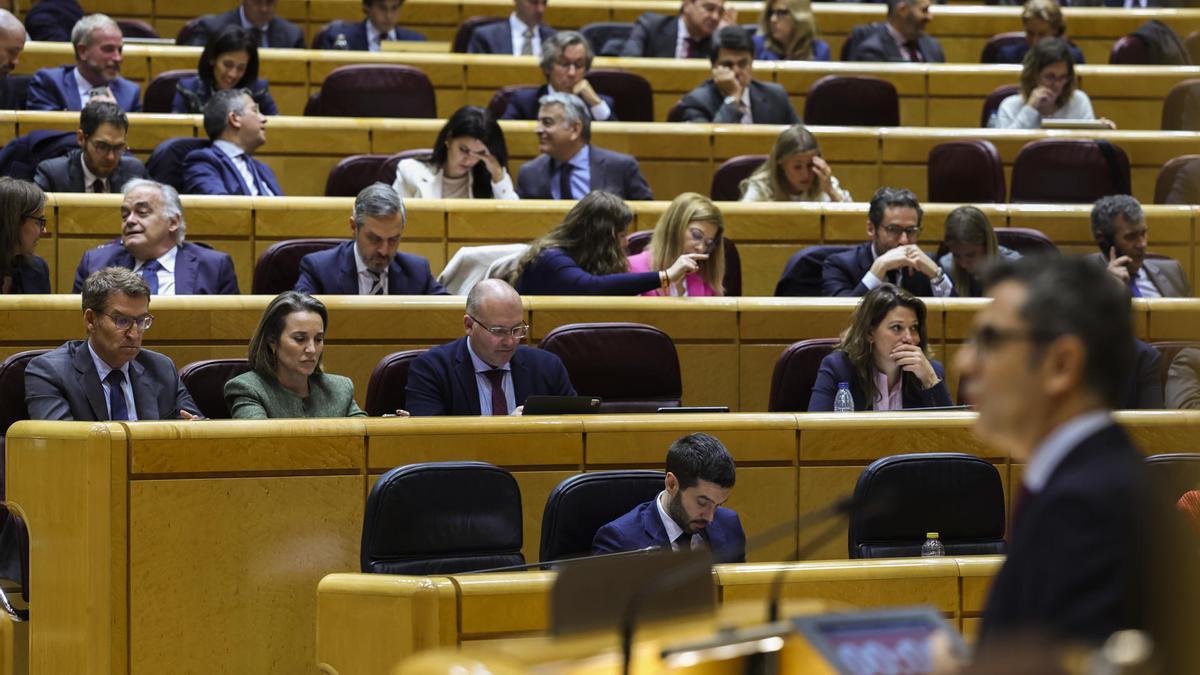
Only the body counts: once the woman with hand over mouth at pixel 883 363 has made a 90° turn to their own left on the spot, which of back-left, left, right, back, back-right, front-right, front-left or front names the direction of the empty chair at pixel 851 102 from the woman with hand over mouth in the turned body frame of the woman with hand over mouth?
front-left

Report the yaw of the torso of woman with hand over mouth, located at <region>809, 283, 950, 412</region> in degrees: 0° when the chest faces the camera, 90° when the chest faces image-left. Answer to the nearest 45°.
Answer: approximately 315°

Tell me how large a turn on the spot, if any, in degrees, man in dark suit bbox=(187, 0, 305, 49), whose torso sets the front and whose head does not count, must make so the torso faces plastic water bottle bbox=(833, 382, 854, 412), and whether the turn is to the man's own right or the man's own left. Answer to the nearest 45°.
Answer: approximately 45° to the man's own left

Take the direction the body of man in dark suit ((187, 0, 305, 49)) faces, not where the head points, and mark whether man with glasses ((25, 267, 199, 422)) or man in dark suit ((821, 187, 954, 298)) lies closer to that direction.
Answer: the man with glasses

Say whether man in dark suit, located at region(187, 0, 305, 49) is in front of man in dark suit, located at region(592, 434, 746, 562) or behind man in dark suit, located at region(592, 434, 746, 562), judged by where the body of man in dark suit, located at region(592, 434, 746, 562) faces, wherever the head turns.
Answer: behind

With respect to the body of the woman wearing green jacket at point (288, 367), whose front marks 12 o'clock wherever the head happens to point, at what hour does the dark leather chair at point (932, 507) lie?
The dark leather chair is roughly at 11 o'clock from the woman wearing green jacket.

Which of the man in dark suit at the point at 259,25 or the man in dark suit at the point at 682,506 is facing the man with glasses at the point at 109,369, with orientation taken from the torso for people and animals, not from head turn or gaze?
the man in dark suit at the point at 259,25

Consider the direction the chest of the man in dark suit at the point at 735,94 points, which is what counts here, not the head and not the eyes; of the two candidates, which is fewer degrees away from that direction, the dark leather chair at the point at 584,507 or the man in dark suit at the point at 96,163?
the dark leather chair

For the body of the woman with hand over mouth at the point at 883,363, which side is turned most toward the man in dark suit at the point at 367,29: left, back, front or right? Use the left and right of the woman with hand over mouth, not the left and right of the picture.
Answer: back

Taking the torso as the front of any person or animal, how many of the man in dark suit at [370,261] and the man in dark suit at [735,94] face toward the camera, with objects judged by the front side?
2

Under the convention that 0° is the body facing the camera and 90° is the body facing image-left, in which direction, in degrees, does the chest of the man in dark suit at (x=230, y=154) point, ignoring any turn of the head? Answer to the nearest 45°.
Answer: approximately 315°

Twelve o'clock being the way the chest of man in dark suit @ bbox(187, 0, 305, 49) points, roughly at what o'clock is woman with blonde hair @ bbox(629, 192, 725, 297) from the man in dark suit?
The woman with blonde hair is roughly at 11 o'clock from the man in dark suit.

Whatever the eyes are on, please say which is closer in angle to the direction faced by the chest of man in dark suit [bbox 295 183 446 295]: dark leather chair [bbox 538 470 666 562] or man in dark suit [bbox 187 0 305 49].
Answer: the dark leather chair

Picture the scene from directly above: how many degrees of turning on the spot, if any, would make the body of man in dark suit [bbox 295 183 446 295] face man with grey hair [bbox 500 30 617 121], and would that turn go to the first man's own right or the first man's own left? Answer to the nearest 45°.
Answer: approximately 135° to the first man's own left

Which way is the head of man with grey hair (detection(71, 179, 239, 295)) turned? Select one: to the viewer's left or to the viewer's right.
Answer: to the viewer's left

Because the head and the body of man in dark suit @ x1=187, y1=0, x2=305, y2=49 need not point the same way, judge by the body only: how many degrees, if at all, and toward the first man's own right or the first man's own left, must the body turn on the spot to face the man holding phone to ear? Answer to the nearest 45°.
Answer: approximately 45° to the first man's own left
